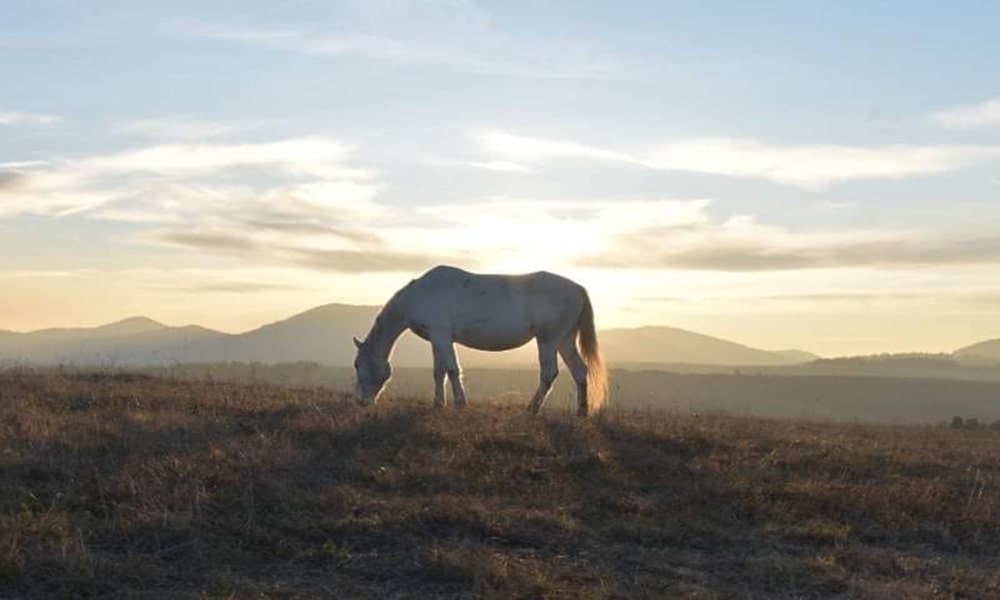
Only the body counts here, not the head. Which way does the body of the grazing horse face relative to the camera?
to the viewer's left
